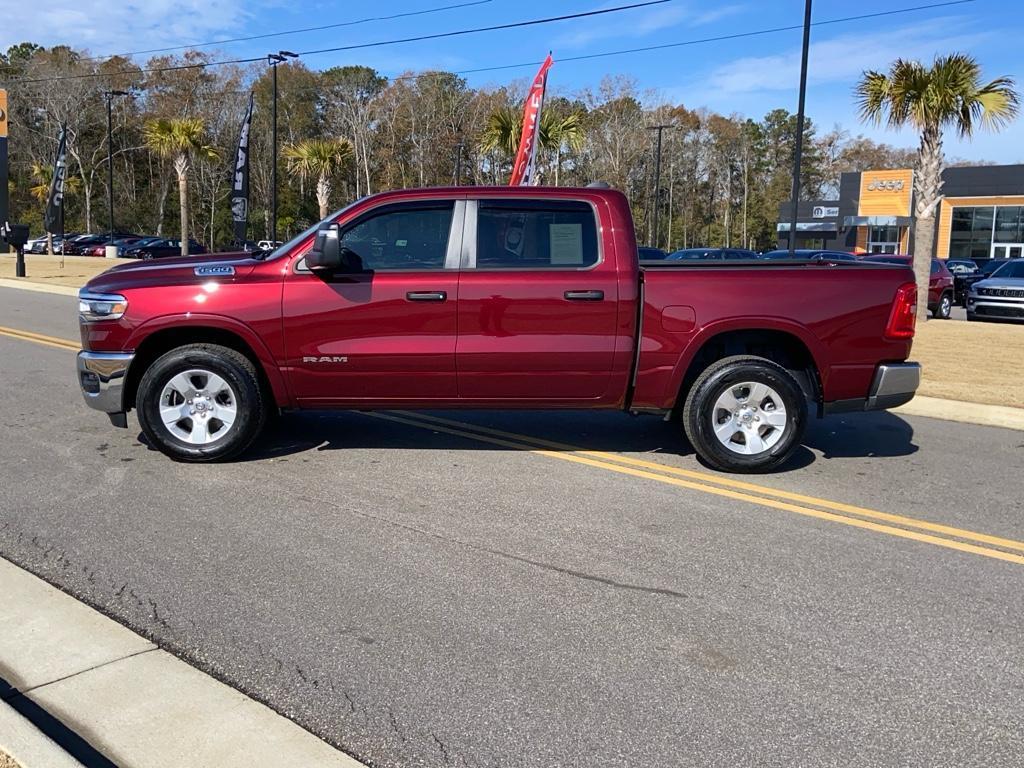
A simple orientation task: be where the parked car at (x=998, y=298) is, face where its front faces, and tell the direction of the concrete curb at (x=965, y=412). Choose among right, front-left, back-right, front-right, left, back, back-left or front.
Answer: front-left

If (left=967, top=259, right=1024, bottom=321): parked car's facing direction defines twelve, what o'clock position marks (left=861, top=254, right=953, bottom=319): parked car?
(left=861, top=254, right=953, bottom=319): parked car is roughly at 3 o'clock from (left=967, top=259, right=1024, bottom=321): parked car.

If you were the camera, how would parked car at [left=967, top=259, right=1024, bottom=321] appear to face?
facing the viewer and to the left of the viewer

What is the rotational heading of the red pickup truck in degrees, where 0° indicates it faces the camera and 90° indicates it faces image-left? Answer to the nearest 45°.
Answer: approximately 90°

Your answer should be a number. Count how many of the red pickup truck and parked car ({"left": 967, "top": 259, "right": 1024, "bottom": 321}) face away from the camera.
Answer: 0

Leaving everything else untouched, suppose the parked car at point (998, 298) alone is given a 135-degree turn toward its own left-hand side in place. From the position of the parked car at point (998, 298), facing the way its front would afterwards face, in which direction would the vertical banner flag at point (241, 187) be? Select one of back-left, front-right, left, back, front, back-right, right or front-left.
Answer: back

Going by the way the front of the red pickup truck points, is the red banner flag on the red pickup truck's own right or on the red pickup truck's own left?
on the red pickup truck's own right

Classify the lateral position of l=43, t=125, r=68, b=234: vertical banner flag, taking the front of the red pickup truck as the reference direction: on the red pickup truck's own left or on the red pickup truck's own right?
on the red pickup truck's own right

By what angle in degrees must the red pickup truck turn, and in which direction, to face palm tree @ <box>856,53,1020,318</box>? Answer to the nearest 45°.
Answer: approximately 135° to its right

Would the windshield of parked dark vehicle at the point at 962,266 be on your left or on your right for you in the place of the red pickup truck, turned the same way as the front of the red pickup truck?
on your right
